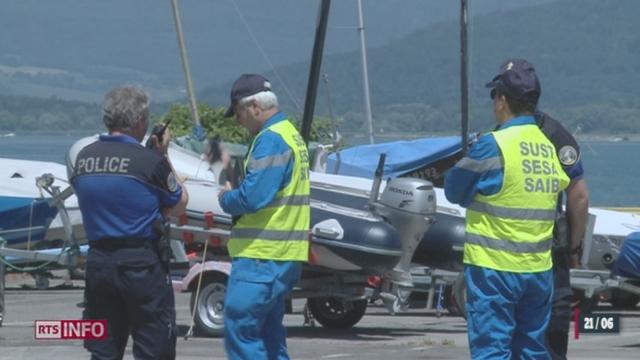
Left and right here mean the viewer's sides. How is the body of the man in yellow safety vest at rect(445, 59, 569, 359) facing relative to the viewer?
facing away from the viewer and to the left of the viewer

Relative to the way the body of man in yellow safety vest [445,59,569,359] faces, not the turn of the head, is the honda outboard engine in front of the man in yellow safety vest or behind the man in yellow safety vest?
in front

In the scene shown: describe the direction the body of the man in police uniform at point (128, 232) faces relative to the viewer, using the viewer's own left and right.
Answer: facing away from the viewer and to the right of the viewer

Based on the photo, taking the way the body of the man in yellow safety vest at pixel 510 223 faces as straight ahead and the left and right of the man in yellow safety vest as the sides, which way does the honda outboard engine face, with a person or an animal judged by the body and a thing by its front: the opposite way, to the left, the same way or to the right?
the same way

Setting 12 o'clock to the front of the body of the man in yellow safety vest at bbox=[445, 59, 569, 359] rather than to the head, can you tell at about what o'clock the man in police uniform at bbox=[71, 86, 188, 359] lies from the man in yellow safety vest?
The man in police uniform is roughly at 10 o'clock from the man in yellow safety vest.

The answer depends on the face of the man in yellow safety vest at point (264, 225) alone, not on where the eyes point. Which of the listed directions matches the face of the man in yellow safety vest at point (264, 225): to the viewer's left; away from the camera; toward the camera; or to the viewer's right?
to the viewer's left

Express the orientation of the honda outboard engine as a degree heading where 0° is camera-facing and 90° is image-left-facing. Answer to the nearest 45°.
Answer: approximately 135°
